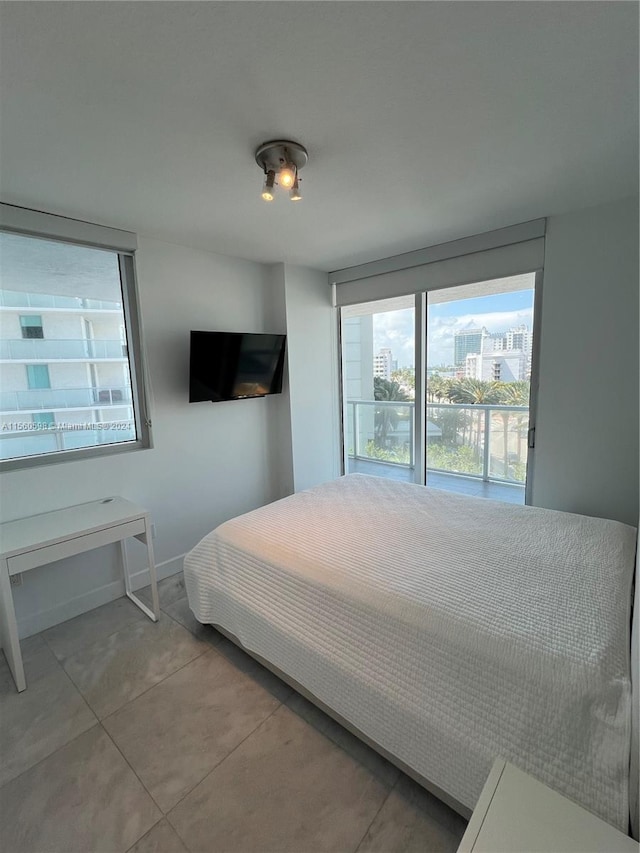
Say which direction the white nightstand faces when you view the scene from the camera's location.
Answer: facing away from the viewer and to the left of the viewer

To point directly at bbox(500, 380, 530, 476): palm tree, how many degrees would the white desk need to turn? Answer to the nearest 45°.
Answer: approximately 45° to its left

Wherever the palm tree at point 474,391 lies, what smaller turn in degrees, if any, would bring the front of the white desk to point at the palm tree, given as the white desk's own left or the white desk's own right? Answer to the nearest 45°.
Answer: approximately 45° to the white desk's own left

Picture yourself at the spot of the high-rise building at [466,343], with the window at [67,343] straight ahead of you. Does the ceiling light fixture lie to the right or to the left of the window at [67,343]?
left

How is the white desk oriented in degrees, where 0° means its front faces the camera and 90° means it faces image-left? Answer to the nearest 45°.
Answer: approximately 315°

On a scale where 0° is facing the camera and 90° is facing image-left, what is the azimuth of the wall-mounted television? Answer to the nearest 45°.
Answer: approximately 315°

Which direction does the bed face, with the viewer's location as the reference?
facing away from the viewer and to the left of the viewer

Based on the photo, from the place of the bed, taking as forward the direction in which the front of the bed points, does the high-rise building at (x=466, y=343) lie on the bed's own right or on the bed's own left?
on the bed's own right
